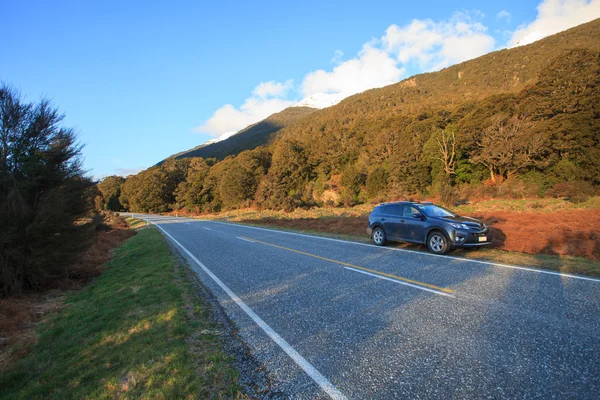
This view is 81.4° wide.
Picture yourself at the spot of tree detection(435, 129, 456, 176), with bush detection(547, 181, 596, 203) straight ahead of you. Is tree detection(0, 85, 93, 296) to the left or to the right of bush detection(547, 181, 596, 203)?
right

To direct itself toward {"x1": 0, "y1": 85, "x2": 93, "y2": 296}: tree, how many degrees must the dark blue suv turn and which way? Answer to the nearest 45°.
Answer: approximately 90° to its right

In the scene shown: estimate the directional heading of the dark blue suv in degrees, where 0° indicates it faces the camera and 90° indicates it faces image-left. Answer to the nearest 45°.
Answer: approximately 315°

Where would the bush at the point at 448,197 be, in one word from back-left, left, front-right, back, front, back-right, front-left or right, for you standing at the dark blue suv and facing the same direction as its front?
back-left

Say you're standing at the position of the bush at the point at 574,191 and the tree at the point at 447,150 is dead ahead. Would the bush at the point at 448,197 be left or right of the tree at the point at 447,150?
left

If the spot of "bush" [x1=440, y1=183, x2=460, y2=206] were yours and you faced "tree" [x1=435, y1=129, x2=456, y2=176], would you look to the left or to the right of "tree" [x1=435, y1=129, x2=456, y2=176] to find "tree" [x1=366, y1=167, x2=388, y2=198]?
left

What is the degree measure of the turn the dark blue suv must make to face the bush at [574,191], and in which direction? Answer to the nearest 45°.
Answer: approximately 90° to its left

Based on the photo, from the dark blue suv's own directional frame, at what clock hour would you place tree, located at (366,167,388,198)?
The tree is roughly at 7 o'clock from the dark blue suv.
